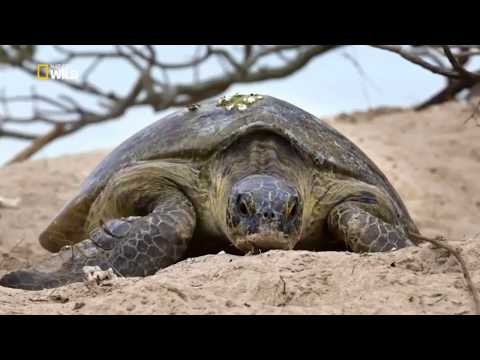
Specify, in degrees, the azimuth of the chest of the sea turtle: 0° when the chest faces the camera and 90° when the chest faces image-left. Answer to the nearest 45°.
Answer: approximately 0°

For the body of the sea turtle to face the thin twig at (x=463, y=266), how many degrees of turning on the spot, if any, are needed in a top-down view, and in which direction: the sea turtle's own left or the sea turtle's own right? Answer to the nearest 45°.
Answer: approximately 45° to the sea turtle's own left
